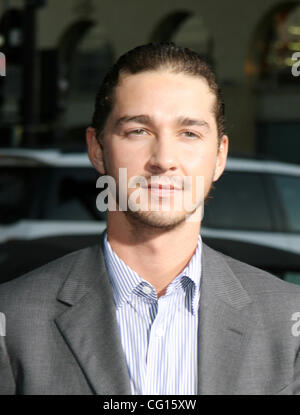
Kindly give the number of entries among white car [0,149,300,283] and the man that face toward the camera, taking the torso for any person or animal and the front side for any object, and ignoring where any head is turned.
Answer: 1

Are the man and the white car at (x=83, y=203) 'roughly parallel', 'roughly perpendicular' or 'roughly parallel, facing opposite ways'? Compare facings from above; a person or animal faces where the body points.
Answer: roughly perpendicular

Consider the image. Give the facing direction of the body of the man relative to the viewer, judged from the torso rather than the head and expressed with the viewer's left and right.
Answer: facing the viewer

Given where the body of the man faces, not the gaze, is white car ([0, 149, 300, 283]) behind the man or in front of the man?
behind

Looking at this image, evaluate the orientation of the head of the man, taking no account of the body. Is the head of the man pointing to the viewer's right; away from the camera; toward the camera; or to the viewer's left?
toward the camera
